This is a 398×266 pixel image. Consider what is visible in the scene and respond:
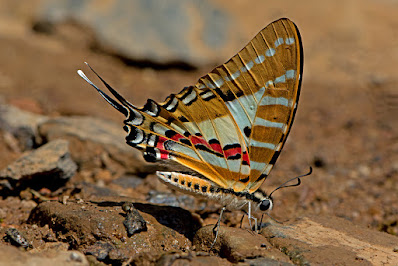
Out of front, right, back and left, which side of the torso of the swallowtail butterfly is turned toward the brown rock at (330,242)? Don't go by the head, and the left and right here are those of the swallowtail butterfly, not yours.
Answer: front

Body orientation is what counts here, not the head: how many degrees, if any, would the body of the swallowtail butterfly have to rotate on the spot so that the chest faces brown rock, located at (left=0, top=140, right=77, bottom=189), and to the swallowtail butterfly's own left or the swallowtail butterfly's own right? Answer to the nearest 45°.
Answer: approximately 135° to the swallowtail butterfly's own left

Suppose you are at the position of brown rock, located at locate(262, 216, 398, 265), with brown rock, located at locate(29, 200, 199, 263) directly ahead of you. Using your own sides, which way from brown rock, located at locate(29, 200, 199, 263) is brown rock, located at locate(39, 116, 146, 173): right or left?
right

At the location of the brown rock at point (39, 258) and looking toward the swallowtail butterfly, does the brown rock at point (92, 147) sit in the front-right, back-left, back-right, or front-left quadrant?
front-left

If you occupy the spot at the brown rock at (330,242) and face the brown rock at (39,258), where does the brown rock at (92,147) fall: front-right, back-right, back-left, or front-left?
front-right

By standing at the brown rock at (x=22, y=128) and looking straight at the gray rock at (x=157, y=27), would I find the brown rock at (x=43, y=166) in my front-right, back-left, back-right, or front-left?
back-right

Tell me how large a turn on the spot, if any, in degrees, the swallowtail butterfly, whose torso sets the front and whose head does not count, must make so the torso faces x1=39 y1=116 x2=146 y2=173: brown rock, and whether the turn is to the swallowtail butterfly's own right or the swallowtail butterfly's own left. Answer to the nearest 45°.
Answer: approximately 135° to the swallowtail butterfly's own left

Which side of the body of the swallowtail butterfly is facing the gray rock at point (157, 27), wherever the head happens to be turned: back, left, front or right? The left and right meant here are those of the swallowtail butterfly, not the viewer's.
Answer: left

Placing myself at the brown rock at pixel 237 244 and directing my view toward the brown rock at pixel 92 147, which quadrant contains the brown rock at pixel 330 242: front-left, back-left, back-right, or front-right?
back-right

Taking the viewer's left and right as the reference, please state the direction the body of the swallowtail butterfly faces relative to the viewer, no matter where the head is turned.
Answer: facing to the right of the viewer

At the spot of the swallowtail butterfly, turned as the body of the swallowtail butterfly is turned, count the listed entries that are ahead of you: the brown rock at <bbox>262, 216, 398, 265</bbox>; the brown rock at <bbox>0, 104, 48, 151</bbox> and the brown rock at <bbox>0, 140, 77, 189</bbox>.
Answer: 1

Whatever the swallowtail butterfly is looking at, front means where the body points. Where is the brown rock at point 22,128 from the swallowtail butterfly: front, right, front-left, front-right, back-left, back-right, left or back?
back-left

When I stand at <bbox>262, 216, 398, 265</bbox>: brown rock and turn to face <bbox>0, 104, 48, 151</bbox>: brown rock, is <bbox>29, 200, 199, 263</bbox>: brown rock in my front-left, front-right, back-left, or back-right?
front-left
